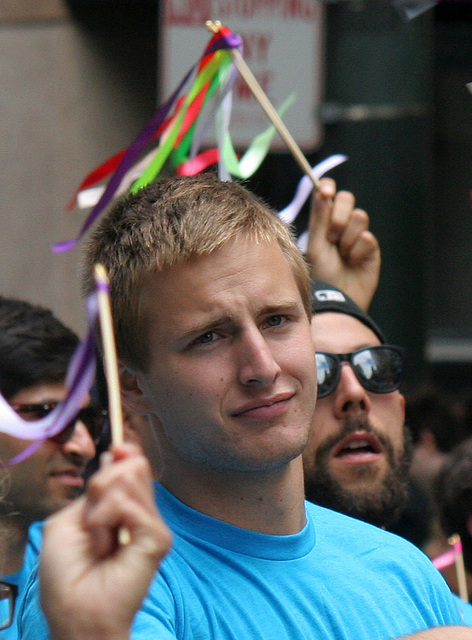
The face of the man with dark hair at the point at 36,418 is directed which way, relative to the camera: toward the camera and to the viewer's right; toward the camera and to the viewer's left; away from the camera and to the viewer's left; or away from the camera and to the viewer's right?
toward the camera and to the viewer's right

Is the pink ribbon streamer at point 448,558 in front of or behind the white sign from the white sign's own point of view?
in front

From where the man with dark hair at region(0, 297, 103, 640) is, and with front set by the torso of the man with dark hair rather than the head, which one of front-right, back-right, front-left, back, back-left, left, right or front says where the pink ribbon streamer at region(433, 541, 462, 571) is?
front-left

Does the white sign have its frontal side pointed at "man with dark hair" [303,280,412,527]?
yes

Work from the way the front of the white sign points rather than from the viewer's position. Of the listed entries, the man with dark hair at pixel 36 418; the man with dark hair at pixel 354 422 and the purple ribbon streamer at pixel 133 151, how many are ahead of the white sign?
3

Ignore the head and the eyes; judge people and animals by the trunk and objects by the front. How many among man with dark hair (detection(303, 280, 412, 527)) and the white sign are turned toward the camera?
2

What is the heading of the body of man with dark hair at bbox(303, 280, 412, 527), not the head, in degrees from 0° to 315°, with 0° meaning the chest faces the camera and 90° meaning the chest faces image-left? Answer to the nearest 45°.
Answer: approximately 0°

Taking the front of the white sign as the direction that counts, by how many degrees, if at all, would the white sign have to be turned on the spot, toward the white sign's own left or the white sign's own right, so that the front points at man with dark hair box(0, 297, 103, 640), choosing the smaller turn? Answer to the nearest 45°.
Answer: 0° — it already faces them
